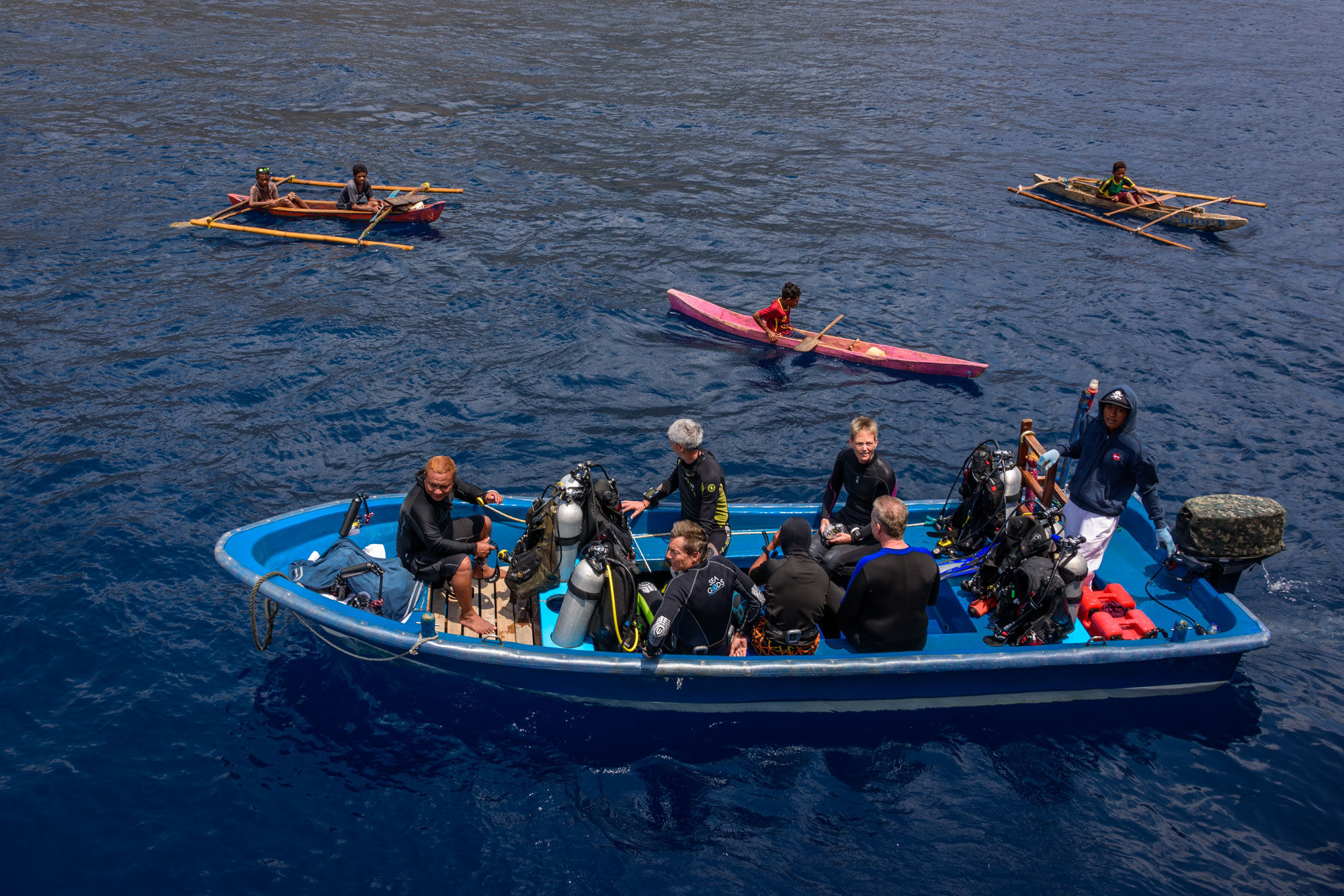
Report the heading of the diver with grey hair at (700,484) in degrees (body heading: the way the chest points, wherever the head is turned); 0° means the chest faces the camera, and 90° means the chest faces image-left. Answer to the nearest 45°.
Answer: approximately 45°

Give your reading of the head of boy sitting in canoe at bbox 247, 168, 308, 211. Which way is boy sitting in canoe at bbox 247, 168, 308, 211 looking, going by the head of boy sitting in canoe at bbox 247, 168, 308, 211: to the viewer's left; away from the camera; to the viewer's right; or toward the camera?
toward the camera

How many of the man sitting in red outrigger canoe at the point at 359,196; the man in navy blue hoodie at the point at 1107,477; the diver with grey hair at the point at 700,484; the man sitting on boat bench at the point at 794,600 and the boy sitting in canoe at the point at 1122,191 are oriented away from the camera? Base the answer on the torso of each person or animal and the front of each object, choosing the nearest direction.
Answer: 1

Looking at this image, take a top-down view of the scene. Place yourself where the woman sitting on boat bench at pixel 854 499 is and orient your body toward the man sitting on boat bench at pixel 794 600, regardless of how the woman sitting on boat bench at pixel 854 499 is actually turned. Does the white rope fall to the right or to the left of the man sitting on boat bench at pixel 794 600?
right

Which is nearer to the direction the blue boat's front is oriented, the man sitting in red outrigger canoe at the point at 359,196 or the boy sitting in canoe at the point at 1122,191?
the man sitting in red outrigger canoe

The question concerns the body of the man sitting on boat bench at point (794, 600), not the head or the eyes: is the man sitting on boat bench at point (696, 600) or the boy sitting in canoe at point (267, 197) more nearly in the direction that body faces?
the boy sitting in canoe

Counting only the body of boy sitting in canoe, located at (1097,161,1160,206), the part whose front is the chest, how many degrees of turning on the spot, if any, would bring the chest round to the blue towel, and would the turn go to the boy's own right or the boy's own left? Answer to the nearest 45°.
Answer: approximately 45° to the boy's own right

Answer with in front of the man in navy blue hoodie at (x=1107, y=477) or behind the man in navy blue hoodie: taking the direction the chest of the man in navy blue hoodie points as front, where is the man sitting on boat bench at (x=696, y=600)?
in front

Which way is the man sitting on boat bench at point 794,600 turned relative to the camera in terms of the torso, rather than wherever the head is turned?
away from the camera

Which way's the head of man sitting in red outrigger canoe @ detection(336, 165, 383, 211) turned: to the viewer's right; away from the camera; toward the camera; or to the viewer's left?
toward the camera

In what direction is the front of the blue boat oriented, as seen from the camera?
facing to the left of the viewer

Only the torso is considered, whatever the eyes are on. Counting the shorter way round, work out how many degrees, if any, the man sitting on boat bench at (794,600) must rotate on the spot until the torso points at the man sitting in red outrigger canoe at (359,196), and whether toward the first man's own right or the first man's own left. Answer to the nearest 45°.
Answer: approximately 45° to the first man's own left

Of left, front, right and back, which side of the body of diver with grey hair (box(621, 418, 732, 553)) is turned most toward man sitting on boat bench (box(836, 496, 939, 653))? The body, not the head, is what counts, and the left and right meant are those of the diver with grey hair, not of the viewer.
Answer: left

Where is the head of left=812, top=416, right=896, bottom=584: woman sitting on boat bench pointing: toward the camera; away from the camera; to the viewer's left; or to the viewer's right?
toward the camera

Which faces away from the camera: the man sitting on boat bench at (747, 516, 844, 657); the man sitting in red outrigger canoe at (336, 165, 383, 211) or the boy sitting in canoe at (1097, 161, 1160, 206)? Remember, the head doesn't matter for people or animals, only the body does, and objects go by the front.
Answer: the man sitting on boat bench at (747, 516, 844, 657)

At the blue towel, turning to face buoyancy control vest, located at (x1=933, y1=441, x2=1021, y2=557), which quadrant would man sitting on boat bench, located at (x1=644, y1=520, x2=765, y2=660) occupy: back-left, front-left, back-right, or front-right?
front-right

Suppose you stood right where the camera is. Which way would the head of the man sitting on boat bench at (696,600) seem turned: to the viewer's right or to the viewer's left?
to the viewer's left

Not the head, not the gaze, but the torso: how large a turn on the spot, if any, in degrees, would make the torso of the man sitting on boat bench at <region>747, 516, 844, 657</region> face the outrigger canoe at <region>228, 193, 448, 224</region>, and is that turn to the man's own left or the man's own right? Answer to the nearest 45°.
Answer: approximately 45° to the man's own left
